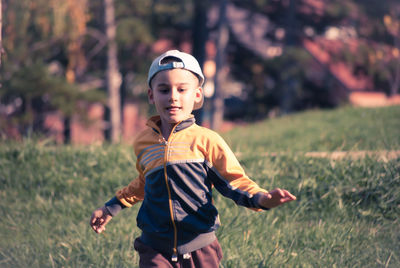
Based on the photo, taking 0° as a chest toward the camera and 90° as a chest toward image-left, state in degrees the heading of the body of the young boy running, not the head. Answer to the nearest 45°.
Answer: approximately 0°

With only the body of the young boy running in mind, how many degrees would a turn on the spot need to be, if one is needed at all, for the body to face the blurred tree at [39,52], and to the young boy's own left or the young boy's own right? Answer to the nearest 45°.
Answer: approximately 180°
